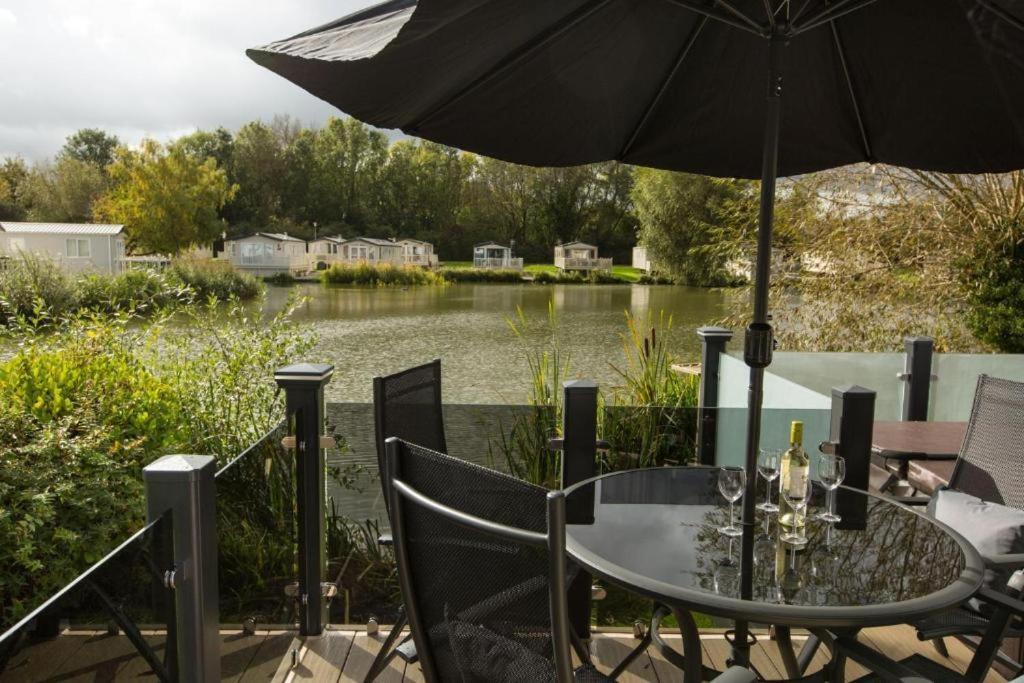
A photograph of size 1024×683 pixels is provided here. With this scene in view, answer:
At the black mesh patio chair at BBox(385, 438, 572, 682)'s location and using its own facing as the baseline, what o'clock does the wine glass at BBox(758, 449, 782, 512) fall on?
The wine glass is roughly at 12 o'clock from the black mesh patio chair.

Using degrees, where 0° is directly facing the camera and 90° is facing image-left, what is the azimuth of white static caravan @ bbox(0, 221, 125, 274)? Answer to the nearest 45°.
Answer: approximately 315°

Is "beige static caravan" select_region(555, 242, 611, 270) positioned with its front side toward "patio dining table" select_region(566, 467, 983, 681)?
yes

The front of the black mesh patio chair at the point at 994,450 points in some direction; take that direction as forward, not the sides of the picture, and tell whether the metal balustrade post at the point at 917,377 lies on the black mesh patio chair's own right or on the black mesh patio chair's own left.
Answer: on the black mesh patio chair's own right

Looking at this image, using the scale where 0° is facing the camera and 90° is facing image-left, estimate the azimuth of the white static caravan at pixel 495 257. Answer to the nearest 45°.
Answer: approximately 0°

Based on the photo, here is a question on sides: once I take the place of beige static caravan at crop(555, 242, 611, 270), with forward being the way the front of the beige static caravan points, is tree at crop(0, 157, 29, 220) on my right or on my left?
on my right

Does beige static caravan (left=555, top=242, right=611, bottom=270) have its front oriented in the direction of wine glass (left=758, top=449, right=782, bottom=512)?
yes

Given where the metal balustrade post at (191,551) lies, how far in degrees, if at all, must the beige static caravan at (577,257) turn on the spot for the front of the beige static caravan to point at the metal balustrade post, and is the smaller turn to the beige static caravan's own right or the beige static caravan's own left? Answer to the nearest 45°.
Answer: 0° — it already faces it

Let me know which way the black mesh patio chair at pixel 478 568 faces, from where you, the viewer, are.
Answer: facing away from the viewer and to the right of the viewer

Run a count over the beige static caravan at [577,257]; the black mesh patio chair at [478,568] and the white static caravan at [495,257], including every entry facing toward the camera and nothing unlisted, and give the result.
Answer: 2

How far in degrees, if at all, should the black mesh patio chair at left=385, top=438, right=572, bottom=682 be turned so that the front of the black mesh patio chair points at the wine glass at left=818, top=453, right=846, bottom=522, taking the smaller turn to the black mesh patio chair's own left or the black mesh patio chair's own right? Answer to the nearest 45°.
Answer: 0° — it already faces it
